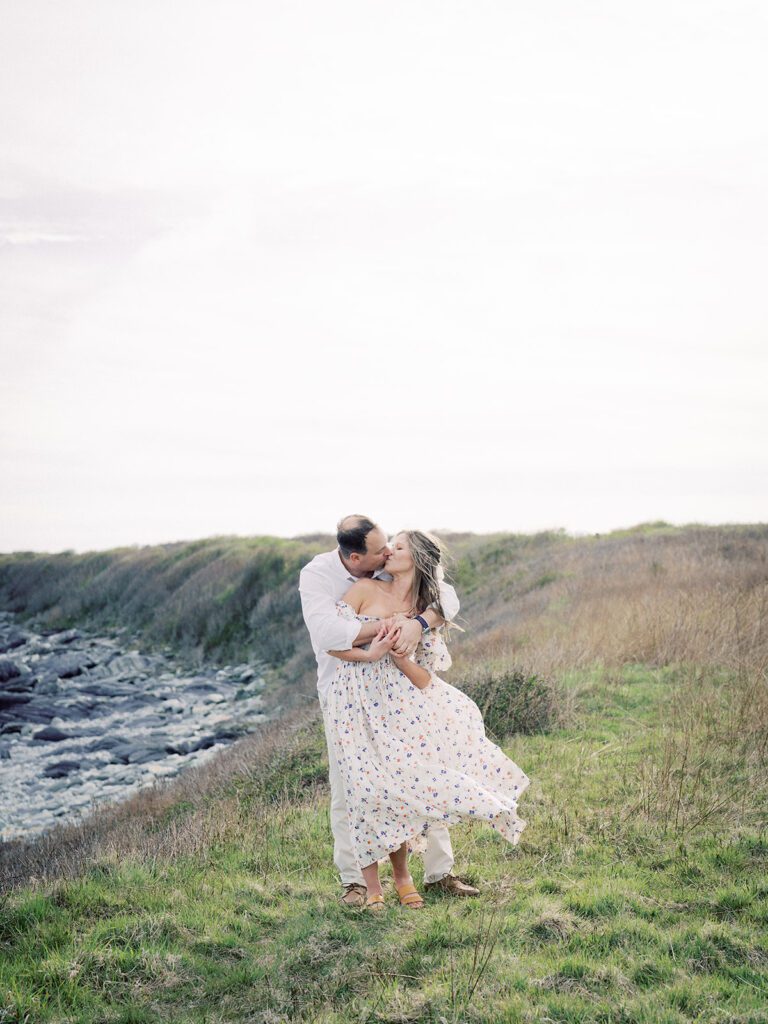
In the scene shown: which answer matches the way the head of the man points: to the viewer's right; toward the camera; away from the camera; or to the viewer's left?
to the viewer's right

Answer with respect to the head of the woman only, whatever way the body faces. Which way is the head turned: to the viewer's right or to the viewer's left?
to the viewer's left

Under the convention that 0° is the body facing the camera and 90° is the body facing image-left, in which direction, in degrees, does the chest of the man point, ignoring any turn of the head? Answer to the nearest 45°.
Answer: approximately 315°

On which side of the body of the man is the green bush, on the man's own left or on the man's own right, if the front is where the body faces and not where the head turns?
on the man's own left

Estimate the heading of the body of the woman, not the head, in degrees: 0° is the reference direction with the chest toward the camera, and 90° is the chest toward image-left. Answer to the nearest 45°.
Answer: approximately 0°

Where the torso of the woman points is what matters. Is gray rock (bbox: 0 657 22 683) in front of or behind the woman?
behind
